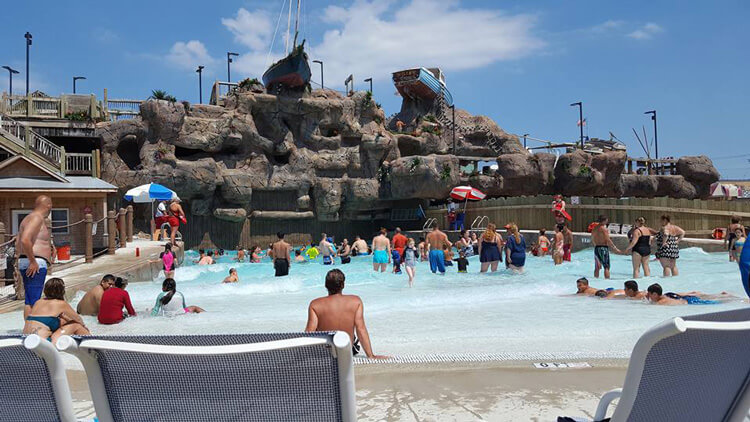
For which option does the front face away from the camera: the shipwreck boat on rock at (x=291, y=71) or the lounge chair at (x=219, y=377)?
the lounge chair

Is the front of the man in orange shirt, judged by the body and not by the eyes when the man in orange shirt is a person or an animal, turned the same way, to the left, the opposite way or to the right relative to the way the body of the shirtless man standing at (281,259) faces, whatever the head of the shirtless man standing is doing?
the same way

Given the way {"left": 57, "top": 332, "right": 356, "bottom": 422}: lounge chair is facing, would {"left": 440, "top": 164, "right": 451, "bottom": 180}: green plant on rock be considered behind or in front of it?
in front

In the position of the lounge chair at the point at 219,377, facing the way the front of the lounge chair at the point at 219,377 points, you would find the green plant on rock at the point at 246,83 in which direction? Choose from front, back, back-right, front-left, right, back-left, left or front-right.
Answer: front

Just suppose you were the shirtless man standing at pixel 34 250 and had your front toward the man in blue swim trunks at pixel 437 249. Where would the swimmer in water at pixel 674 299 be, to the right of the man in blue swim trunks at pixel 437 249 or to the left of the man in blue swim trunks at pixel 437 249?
right

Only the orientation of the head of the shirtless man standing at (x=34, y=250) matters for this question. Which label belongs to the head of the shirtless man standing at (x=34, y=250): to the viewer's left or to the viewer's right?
to the viewer's right

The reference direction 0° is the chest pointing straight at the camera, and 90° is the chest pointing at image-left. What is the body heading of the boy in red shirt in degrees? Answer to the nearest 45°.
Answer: approximately 225°

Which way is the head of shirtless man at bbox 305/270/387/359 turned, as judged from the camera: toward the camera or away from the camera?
away from the camera

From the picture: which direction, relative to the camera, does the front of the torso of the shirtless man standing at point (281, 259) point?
away from the camera

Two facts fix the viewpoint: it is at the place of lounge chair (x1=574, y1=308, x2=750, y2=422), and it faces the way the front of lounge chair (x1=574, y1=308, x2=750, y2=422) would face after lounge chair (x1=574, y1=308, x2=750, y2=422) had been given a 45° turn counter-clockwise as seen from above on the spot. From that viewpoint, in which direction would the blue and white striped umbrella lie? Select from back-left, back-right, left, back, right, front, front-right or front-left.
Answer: front-right

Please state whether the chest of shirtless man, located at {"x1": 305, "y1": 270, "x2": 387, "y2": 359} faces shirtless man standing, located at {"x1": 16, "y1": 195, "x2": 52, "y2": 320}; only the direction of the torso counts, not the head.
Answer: no

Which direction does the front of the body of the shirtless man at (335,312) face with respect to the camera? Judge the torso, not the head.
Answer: away from the camera

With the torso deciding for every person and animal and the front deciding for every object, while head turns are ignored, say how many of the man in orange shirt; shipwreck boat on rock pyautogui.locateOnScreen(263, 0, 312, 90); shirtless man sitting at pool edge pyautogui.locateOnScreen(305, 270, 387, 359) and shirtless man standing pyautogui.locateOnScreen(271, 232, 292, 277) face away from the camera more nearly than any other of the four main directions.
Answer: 3
